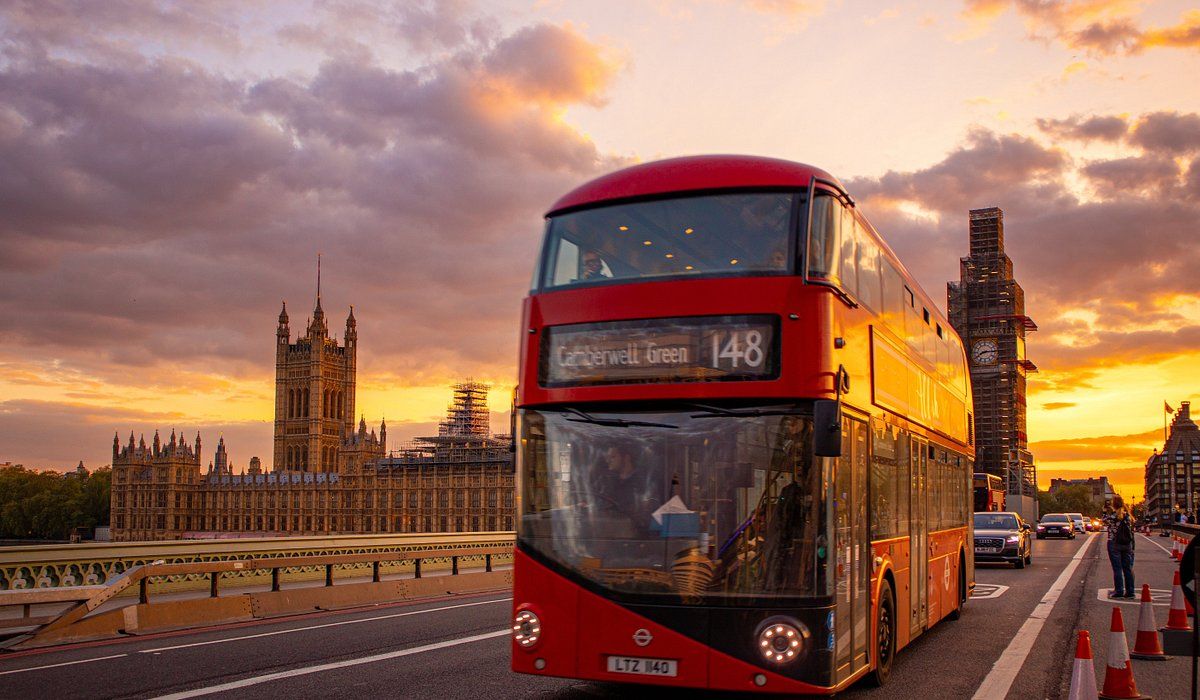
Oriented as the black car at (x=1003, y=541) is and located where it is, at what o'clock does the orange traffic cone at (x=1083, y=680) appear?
The orange traffic cone is roughly at 12 o'clock from the black car.

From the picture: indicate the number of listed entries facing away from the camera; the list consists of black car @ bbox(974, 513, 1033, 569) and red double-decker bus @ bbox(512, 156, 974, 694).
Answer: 0

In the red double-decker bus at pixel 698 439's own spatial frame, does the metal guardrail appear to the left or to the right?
on its right

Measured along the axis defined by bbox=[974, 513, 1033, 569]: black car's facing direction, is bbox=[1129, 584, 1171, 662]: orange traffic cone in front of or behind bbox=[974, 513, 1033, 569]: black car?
in front

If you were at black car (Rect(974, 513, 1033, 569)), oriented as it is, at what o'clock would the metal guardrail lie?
The metal guardrail is roughly at 1 o'clock from the black car.

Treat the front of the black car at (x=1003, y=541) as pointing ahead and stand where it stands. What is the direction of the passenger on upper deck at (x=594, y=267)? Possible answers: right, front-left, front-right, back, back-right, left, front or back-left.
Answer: front

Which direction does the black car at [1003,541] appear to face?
toward the camera

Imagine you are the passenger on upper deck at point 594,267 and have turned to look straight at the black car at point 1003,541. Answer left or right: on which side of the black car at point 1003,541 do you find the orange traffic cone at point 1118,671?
right

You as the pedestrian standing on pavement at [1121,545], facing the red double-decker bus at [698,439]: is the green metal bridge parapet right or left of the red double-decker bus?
right

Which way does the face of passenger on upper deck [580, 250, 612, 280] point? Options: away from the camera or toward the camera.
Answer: toward the camera

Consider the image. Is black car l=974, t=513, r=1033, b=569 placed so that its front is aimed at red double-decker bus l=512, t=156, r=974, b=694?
yes
